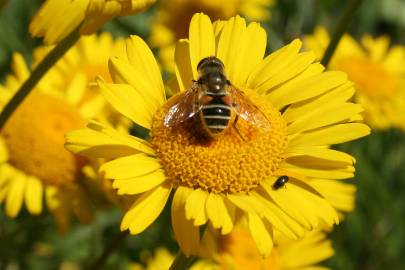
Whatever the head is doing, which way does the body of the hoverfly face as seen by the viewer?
away from the camera

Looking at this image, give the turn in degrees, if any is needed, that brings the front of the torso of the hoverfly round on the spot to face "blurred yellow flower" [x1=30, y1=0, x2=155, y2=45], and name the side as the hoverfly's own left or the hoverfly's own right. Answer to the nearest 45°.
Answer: approximately 90° to the hoverfly's own left
